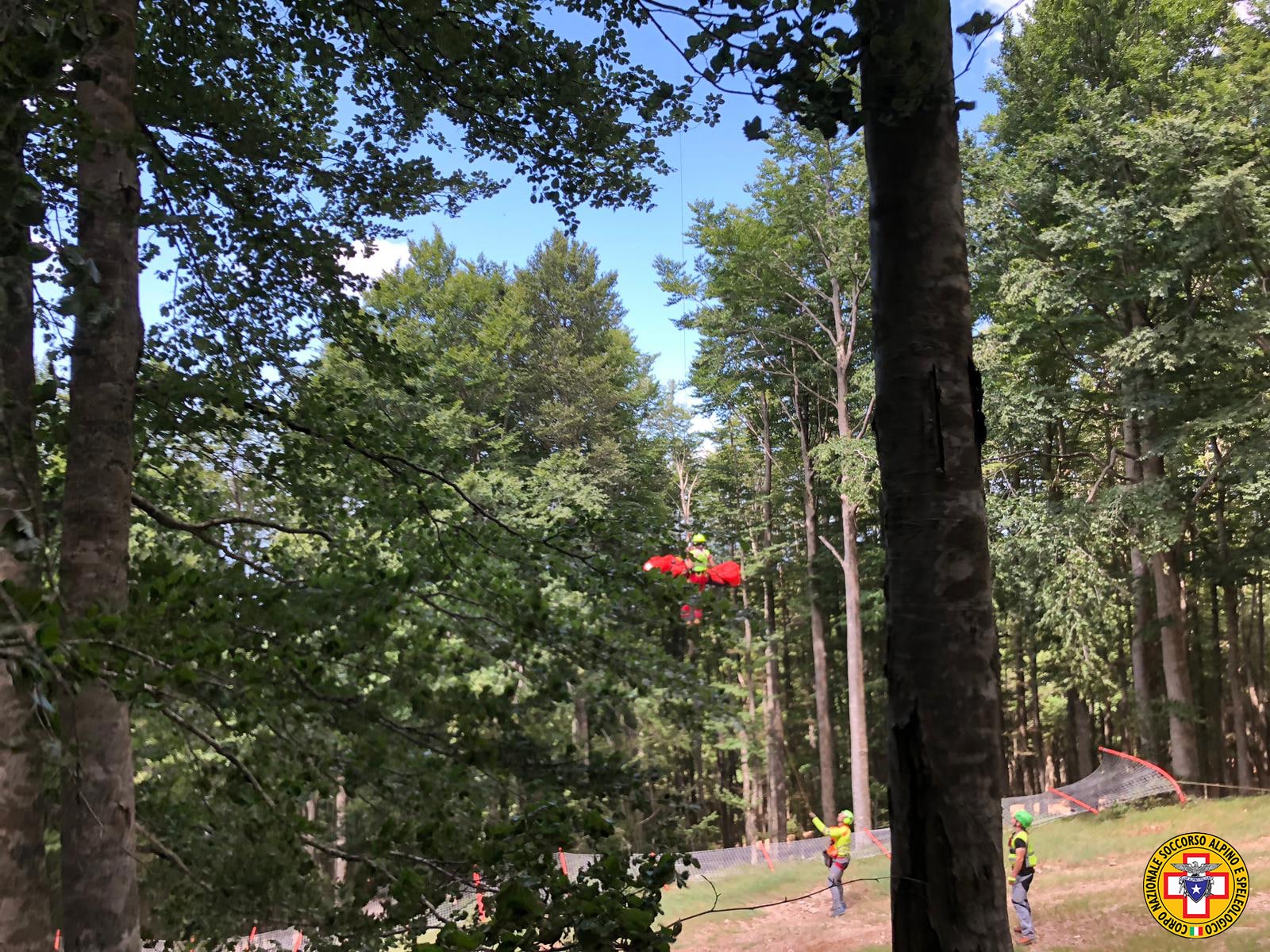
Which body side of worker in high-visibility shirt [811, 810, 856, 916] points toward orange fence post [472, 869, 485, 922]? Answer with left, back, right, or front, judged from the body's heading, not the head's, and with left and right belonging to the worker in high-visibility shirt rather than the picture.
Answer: front

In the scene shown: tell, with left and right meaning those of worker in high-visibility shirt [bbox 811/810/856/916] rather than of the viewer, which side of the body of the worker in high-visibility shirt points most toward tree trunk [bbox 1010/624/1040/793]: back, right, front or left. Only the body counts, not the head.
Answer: right

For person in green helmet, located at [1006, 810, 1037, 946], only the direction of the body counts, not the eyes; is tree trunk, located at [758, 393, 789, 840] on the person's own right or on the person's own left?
on the person's own right

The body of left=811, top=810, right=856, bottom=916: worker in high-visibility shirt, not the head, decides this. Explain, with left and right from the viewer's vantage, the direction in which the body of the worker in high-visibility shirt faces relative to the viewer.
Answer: facing to the left of the viewer

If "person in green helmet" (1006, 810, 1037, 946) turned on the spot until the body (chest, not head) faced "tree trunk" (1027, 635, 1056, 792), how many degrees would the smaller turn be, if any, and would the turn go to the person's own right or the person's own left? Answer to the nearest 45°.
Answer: approximately 90° to the person's own right

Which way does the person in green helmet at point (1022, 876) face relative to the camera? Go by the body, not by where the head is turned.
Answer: to the viewer's left

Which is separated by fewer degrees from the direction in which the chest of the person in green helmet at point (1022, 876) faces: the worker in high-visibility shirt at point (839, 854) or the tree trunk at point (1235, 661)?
the worker in high-visibility shirt
